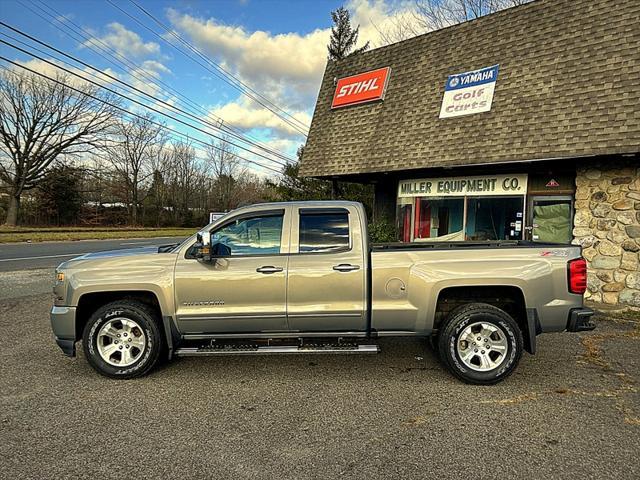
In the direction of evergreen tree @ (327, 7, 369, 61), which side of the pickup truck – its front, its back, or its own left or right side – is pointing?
right

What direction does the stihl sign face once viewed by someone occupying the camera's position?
facing the viewer and to the left of the viewer

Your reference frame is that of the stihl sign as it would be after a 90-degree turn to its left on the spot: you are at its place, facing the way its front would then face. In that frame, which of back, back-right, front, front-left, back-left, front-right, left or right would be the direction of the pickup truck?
front-right

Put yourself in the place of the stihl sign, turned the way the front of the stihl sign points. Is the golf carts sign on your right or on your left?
on your left

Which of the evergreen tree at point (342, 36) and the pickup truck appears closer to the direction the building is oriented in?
the pickup truck

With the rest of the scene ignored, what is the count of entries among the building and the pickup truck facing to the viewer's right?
0

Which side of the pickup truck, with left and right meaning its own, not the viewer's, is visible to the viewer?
left

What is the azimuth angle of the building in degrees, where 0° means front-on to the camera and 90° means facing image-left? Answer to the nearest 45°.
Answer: approximately 45°

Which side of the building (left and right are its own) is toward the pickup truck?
front

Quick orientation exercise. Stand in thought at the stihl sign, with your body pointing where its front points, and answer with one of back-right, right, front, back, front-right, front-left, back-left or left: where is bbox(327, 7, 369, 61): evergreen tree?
back-right

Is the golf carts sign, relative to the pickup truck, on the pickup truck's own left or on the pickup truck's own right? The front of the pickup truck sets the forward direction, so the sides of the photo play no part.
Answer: on the pickup truck's own right
